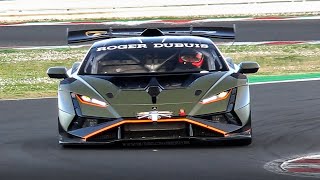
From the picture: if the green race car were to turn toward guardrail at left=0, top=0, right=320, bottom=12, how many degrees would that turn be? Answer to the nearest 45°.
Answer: approximately 180°

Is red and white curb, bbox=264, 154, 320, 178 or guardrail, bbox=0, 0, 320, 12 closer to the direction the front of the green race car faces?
the red and white curb

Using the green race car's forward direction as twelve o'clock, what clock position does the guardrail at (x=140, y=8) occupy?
The guardrail is roughly at 6 o'clock from the green race car.

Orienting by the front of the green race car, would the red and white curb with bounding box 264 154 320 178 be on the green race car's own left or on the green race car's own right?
on the green race car's own left

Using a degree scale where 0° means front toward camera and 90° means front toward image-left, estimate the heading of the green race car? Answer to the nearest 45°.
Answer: approximately 0°

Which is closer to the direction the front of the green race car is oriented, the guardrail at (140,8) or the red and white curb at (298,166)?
the red and white curb
